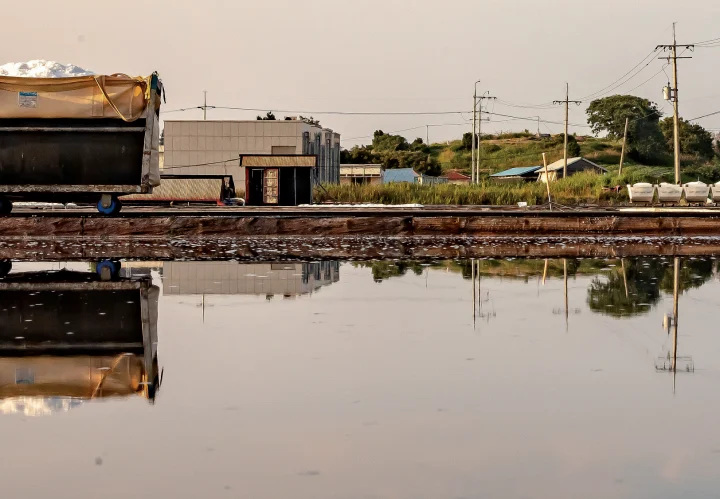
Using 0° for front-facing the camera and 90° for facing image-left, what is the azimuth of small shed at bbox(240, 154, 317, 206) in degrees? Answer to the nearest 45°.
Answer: approximately 0°

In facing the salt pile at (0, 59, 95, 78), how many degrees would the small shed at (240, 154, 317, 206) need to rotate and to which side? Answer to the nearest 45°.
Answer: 0° — it already faces it

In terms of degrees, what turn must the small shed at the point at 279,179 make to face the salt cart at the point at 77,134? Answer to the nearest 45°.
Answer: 0° — it already faces it
